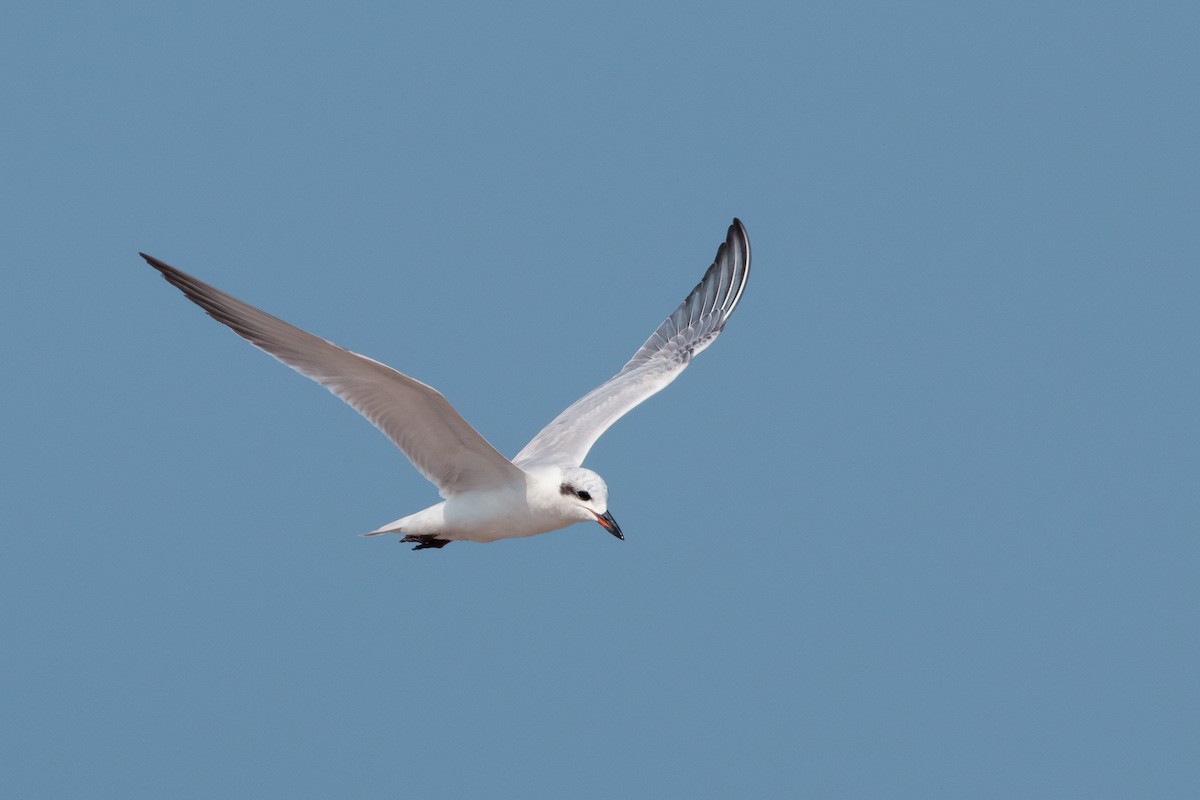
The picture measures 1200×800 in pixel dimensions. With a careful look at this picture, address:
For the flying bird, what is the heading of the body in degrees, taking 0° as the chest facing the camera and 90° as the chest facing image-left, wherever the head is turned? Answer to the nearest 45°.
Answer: approximately 315°
